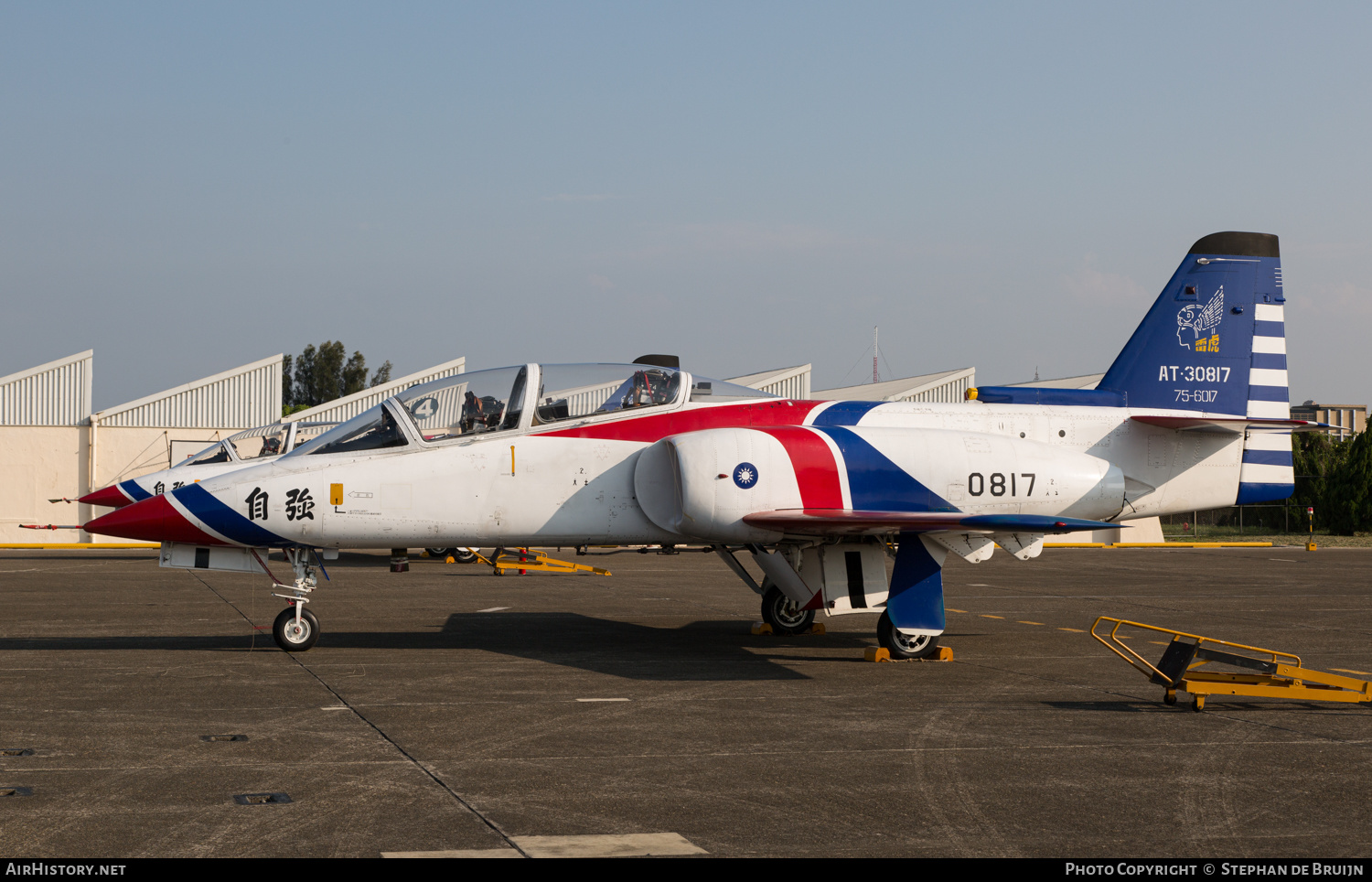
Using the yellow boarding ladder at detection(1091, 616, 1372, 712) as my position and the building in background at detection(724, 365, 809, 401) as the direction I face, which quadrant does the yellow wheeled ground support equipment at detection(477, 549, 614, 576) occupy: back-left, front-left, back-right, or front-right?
front-left

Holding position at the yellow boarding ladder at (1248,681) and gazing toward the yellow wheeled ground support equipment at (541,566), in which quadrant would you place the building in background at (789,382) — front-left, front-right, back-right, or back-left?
front-right

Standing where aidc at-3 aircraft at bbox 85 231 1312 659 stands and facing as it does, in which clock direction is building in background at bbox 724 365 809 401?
The building in background is roughly at 3 o'clock from the aidc at-3 aircraft.

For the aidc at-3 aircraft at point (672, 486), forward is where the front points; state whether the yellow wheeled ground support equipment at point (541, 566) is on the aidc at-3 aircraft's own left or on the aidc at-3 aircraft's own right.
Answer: on the aidc at-3 aircraft's own right

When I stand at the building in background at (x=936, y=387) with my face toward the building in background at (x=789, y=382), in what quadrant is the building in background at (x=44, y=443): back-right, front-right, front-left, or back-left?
front-left

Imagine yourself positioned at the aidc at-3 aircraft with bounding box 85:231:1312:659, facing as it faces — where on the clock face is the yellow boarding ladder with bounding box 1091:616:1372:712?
The yellow boarding ladder is roughly at 7 o'clock from the aidc at-3 aircraft.

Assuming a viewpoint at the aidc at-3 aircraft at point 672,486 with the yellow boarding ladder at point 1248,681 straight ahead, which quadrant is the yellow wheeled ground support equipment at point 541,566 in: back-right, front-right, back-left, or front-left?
back-left

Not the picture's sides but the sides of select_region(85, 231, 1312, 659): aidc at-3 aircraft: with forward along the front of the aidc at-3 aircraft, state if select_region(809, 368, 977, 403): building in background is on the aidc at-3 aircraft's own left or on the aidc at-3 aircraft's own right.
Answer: on the aidc at-3 aircraft's own right

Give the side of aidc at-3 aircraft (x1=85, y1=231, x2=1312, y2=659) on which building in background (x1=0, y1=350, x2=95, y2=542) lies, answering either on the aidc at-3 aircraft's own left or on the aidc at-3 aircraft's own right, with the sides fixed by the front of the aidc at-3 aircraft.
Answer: on the aidc at-3 aircraft's own right

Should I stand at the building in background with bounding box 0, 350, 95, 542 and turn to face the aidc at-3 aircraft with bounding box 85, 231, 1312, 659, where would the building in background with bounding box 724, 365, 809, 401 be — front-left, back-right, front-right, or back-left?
front-left

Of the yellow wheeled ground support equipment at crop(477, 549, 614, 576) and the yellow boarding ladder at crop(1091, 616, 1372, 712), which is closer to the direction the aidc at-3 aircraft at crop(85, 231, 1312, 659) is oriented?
the yellow wheeled ground support equipment

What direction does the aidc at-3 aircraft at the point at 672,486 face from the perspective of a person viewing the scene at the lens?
facing to the left of the viewer
